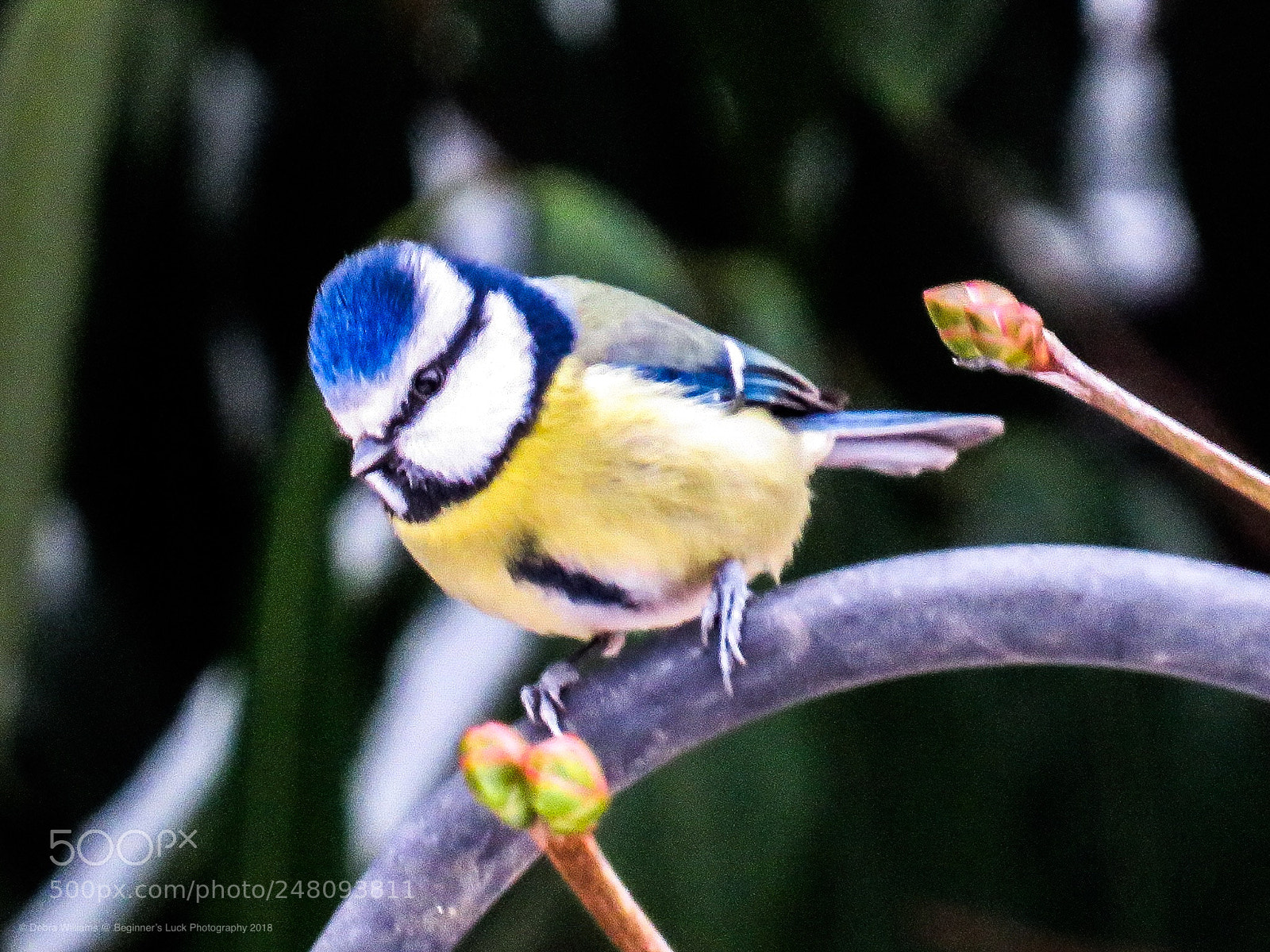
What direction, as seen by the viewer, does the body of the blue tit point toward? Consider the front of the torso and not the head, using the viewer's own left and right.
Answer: facing the viewer and to the left of the viewer
